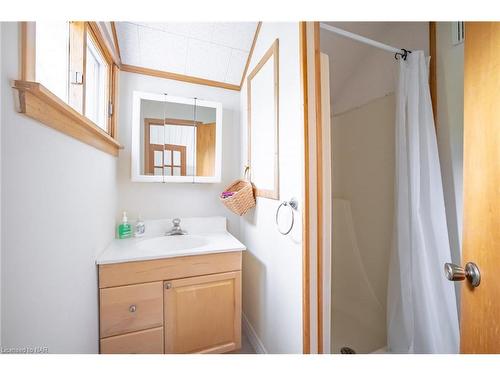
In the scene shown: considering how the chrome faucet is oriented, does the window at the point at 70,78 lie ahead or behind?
ahead

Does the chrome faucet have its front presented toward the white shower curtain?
no

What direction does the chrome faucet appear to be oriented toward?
toward the camera

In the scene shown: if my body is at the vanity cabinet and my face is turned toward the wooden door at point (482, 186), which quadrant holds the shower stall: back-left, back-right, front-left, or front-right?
front-left

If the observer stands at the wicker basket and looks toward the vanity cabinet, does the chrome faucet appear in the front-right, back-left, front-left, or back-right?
front-right

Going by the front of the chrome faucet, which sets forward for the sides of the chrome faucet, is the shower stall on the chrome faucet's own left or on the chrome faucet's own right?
on the chrome faucet's own left

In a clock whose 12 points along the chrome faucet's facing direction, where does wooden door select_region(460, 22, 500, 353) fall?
The wooden door is roughly at 11 o'clock from the chrome faucet.
